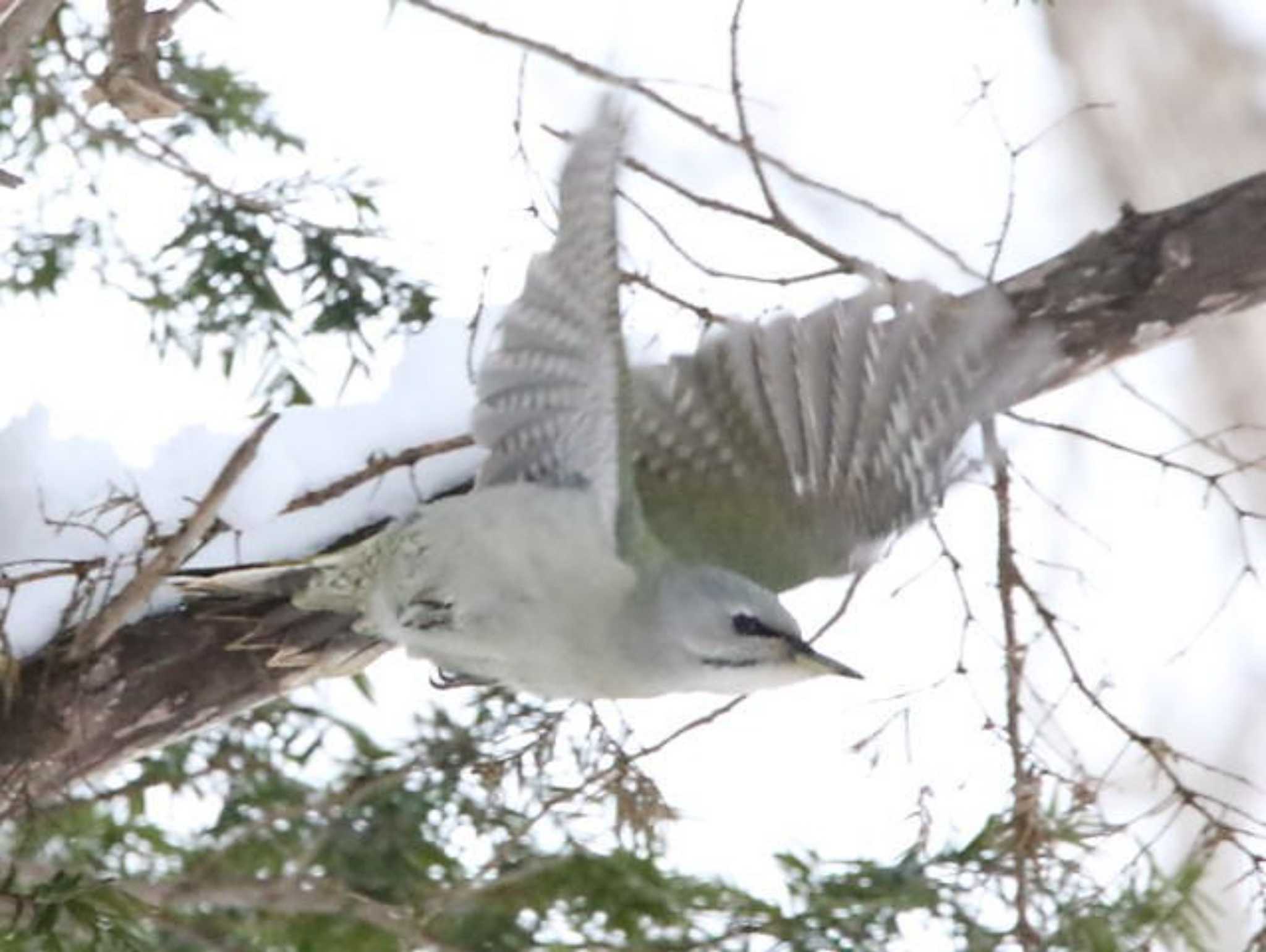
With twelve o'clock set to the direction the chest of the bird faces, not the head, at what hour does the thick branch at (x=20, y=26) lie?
The thick branch is roughly at 5 o'clock from the bird.

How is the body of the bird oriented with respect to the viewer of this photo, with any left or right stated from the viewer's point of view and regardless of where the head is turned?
facing to the right of the viewer
